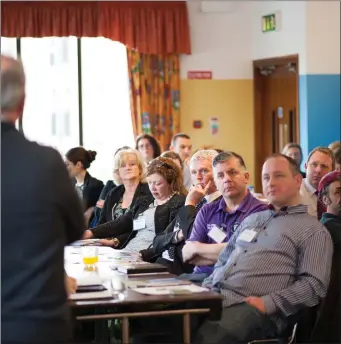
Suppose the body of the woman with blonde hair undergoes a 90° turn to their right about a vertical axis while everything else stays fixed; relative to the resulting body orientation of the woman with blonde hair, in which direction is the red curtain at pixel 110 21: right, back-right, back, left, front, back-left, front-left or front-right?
front-right

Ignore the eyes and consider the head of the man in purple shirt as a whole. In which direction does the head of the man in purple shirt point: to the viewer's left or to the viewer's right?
to the viewer's left

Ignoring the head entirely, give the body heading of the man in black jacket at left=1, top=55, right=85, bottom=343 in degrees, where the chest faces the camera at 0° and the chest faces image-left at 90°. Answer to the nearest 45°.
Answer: approximately 180°

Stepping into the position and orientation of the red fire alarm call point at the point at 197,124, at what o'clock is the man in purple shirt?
The man in purple shirt is roughly at 12 o'clock from the red fire alarm call point.

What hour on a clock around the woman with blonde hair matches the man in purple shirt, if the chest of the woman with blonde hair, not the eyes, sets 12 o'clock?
The man in purple shirt is roughly at 10 o'clock from the woman with blonde hair.

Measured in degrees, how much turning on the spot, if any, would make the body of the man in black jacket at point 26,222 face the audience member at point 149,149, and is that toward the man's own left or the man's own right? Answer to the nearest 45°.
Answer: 0° — they already face them

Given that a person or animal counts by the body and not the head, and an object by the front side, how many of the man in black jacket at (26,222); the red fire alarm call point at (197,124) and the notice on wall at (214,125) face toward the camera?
2

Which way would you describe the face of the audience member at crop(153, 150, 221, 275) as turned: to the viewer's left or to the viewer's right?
to the viewer's left

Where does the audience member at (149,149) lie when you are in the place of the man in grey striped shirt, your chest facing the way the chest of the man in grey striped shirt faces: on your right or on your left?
on your right

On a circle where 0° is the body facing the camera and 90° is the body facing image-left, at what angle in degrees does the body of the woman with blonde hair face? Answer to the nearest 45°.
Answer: approximately 45°

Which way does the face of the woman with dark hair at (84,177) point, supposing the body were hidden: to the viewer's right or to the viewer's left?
to the viewer's left
